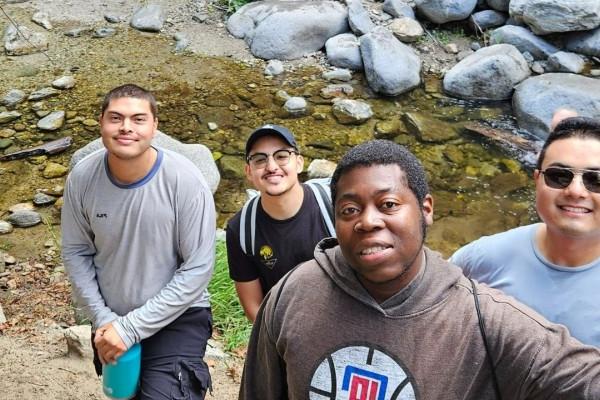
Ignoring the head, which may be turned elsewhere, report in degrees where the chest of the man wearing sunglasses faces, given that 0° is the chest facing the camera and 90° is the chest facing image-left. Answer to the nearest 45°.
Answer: approximately 0°

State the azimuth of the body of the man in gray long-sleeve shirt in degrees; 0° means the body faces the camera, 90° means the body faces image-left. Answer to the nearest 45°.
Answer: approximately 0°

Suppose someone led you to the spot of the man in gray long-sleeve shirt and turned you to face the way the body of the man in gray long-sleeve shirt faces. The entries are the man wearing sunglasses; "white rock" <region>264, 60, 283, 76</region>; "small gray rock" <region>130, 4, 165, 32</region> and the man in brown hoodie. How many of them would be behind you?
2

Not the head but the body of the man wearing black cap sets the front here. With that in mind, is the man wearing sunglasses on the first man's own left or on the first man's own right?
on the first man's own left

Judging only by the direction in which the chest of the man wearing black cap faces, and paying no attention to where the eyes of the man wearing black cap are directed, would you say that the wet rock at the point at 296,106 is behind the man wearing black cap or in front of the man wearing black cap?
behind

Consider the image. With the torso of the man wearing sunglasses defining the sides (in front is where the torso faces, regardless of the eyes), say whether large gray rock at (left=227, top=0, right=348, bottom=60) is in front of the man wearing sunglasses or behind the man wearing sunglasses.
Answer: behind

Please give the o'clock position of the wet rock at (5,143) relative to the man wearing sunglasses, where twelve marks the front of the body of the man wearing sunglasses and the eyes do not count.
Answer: The wet rock is roughly at 4 o'clock from the man wearing sunglasses.

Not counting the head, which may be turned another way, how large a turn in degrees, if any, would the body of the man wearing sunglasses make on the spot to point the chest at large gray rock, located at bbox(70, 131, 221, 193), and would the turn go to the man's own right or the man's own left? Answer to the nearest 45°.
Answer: approximately 135° to the man's own right

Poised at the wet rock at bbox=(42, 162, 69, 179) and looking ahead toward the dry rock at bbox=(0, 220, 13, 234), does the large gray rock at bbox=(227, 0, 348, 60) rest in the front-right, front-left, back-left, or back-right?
back-left

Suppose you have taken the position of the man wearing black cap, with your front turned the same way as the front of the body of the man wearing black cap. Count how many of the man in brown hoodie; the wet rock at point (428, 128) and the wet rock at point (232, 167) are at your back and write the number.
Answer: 2

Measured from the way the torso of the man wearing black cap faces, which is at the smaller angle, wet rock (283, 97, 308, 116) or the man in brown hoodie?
the man in brown hoodie

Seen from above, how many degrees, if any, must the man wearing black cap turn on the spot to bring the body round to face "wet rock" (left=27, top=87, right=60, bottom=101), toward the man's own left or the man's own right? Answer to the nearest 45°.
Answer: approximately 135° to the man's own right

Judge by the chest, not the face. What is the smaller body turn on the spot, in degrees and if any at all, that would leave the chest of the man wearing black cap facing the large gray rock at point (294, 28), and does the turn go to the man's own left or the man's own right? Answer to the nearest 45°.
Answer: approximately 180°

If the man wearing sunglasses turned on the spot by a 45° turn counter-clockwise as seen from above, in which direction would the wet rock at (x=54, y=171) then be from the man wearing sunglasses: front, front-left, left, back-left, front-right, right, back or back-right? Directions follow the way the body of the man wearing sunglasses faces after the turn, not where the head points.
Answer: back
